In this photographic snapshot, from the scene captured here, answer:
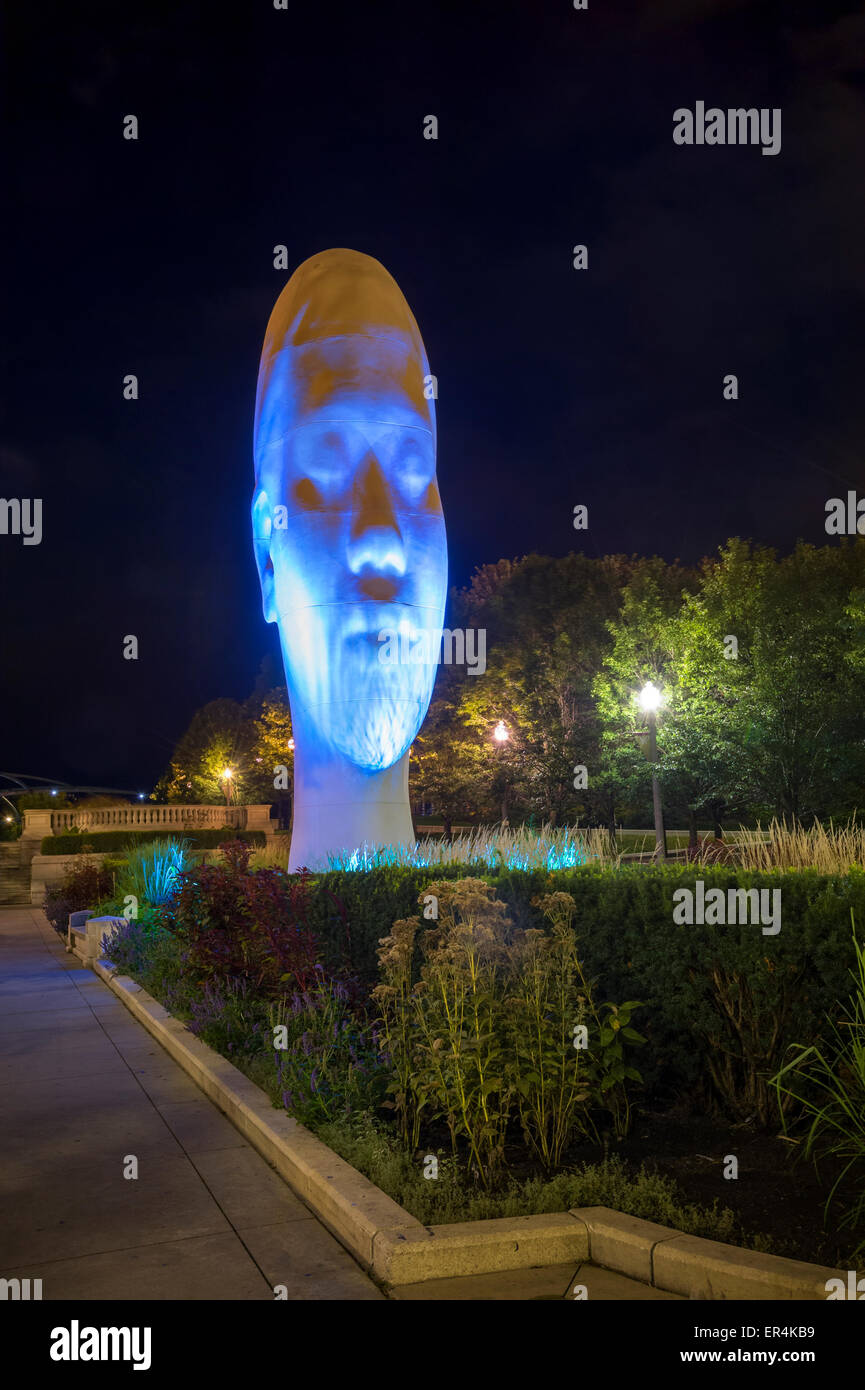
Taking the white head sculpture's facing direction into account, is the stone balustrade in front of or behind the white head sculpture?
behind

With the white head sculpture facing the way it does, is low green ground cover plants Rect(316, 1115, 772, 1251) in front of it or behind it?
in front

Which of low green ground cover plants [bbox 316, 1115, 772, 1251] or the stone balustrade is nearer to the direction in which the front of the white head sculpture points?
the low green ground cover plants

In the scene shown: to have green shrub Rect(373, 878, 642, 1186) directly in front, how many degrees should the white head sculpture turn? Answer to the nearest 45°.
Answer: approximately 45° to its right

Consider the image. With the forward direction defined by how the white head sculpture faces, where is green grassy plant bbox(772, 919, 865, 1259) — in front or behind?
in front

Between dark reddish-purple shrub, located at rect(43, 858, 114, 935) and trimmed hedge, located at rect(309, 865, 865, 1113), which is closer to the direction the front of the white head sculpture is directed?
the trimmed hedge

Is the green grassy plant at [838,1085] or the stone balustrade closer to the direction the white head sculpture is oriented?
the green grassy plant

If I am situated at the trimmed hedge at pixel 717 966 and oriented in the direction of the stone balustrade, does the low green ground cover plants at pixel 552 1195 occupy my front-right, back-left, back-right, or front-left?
back-left

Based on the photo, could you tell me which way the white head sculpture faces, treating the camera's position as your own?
facing the viewer and to the right of the viewer
